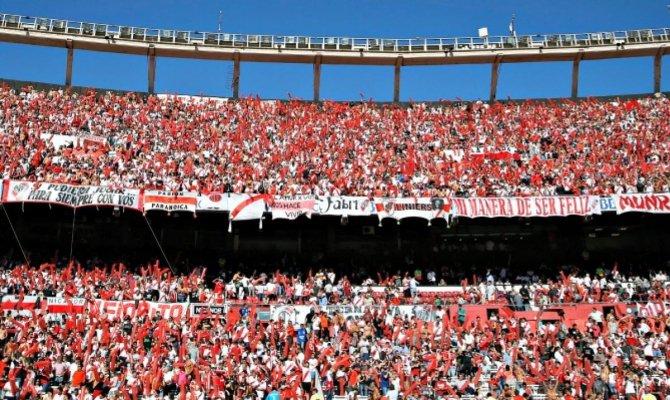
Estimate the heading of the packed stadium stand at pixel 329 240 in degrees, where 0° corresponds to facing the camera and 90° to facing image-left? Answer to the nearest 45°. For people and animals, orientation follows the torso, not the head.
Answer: approximately 0°
